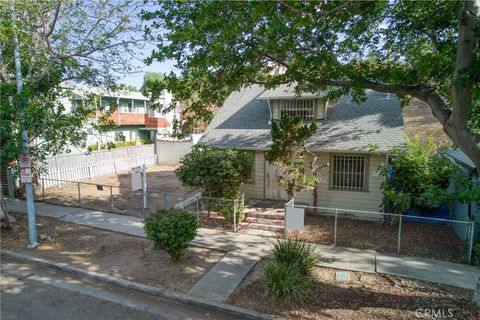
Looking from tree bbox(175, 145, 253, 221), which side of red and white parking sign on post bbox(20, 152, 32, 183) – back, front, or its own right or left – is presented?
left

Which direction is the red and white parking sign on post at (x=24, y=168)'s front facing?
toward the camera

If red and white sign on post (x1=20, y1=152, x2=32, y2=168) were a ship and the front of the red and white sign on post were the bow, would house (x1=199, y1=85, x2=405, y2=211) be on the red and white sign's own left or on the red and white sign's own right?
on the red and white sign's own left

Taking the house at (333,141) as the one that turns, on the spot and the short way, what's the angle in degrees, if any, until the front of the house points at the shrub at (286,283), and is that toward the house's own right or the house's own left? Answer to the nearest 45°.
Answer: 0° — it already faces it

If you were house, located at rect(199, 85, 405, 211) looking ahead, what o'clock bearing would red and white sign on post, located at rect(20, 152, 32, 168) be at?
The red and white sign on post is roughly at 2 o'clock from the house.

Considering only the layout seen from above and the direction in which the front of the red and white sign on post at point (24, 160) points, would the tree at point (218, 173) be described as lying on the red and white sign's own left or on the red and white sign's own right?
on the red and white sign's own left

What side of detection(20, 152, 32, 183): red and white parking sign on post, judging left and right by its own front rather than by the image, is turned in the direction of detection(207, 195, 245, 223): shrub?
left

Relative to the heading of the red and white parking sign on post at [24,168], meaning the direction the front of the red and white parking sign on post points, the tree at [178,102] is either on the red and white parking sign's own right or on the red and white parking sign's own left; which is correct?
on the red and white parking sign's own left

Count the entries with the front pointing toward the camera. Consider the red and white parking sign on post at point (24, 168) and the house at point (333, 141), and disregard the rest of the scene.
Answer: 2

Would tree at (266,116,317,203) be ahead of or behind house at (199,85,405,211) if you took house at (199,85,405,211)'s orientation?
ahead

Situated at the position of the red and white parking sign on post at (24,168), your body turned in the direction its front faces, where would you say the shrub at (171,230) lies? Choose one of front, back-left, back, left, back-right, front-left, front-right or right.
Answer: front-left

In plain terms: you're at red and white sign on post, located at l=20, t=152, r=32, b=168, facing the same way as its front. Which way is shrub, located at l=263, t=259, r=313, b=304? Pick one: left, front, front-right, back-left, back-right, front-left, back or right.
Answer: front-left

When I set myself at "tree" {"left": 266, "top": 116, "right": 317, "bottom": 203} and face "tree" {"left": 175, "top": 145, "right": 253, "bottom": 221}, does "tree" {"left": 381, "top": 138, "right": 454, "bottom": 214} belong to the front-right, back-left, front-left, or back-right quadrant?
back-left
